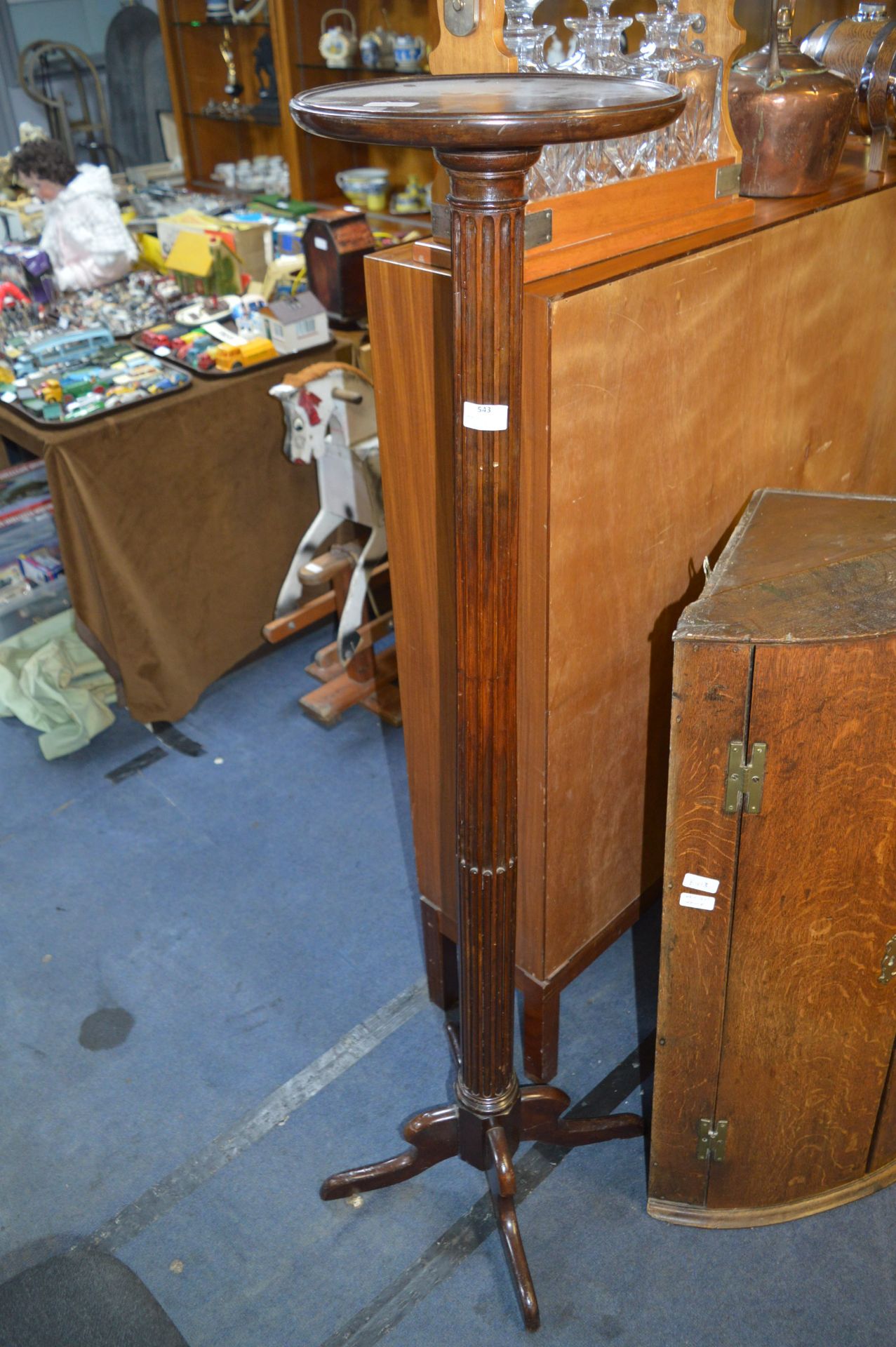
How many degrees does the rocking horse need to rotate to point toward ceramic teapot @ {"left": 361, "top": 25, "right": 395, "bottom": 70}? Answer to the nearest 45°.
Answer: approximately 135° to its right

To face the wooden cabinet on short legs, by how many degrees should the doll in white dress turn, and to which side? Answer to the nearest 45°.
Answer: approximately 90° to its left

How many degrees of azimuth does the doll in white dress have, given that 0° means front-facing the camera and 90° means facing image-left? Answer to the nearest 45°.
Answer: approximately 90°

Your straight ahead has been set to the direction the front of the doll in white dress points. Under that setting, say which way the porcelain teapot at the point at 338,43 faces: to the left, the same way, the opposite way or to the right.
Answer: to the left

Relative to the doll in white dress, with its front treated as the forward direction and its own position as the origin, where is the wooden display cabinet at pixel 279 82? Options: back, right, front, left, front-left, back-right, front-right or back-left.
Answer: back-right

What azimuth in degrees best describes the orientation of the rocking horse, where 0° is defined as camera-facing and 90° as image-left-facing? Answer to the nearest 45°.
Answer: approximately 45°

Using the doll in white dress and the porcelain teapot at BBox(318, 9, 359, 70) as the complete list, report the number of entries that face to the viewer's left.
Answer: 1

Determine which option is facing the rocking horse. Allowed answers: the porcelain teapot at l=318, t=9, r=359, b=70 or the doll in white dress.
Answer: the porcelain teapot

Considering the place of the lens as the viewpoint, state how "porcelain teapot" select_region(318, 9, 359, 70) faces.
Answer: facing the viewer
